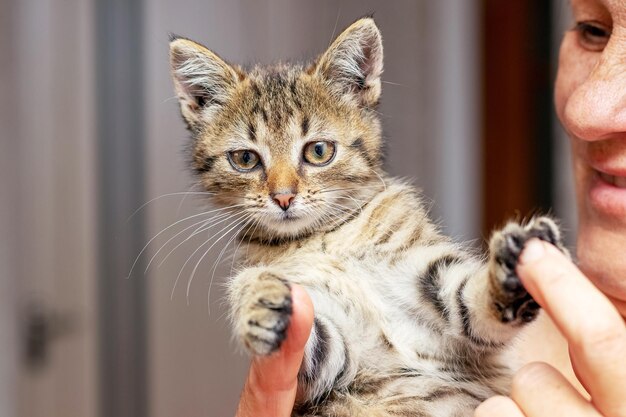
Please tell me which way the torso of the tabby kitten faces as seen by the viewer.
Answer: toward the camera
